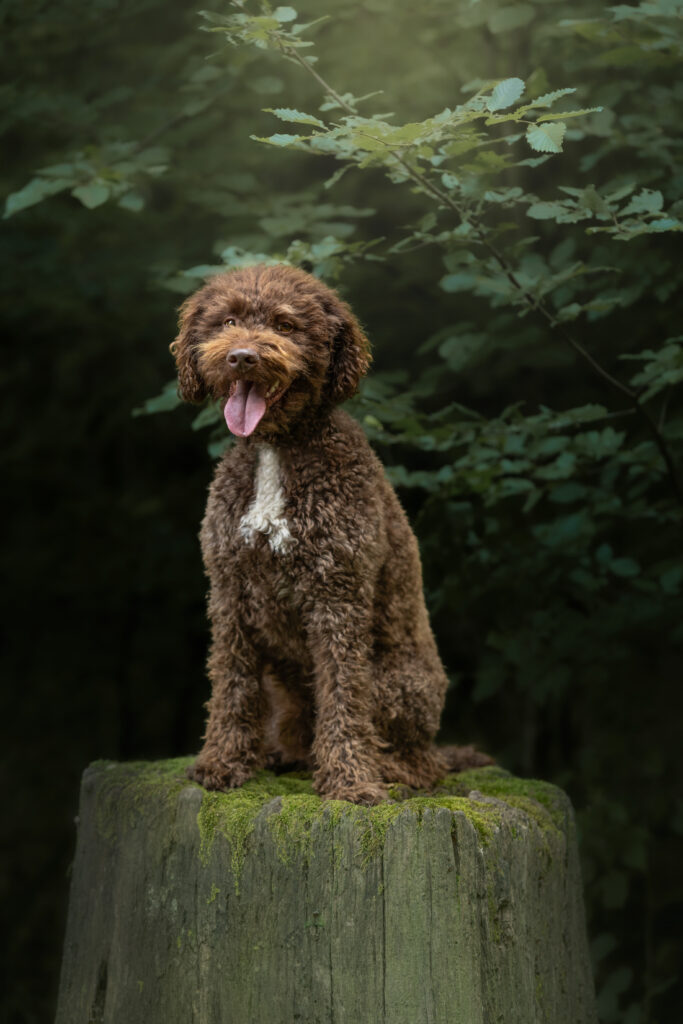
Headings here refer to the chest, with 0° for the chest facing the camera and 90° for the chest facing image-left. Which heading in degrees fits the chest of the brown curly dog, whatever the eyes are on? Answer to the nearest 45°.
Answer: approximately 45°
